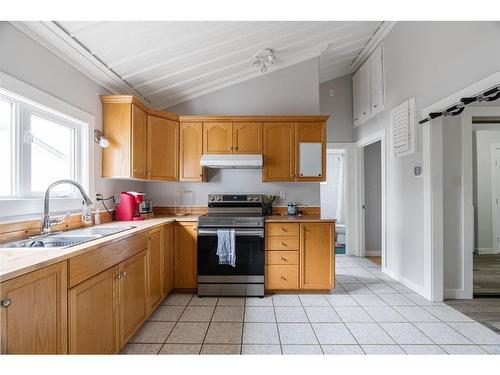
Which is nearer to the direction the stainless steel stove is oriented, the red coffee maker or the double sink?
the double sink

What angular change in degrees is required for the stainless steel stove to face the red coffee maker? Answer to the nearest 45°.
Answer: approximately 90° to its right

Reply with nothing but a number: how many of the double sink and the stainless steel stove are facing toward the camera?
1

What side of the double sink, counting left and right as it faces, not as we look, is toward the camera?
right

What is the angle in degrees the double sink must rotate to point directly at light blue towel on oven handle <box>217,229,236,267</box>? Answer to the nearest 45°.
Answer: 0° — it already faces it

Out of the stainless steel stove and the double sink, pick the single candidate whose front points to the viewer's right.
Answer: the double sink

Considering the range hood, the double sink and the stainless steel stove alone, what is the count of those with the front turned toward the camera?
2

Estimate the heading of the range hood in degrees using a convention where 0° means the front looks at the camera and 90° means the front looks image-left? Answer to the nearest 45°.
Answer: approximately 0°
